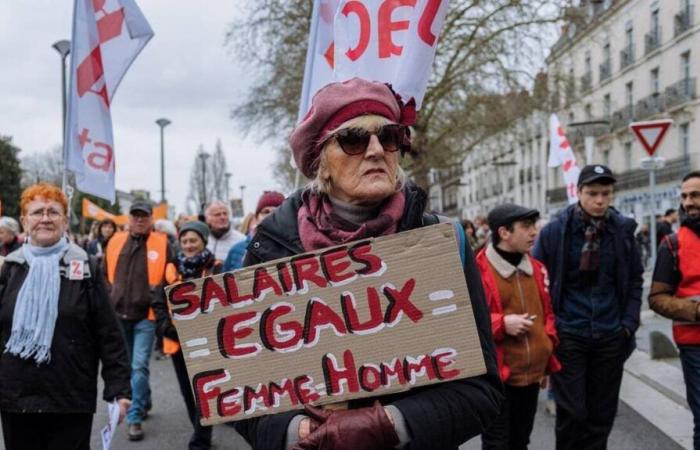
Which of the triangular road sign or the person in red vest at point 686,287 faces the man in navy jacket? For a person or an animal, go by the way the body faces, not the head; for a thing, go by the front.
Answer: the triangular road sign

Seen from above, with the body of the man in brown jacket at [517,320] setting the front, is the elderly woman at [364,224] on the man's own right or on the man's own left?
on the man's own right

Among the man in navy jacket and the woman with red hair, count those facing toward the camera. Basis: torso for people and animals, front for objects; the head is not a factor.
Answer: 2

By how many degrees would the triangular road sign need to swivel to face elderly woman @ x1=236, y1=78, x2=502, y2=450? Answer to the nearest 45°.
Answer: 0° — it already faces them

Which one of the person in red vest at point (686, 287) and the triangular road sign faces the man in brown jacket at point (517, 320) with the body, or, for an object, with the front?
the triangular road sign

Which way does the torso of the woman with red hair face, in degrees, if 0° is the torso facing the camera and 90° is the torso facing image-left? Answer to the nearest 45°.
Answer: approximately 0°

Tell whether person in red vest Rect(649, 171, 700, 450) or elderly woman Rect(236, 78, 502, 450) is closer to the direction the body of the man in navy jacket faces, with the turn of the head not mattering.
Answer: the elderly woman
